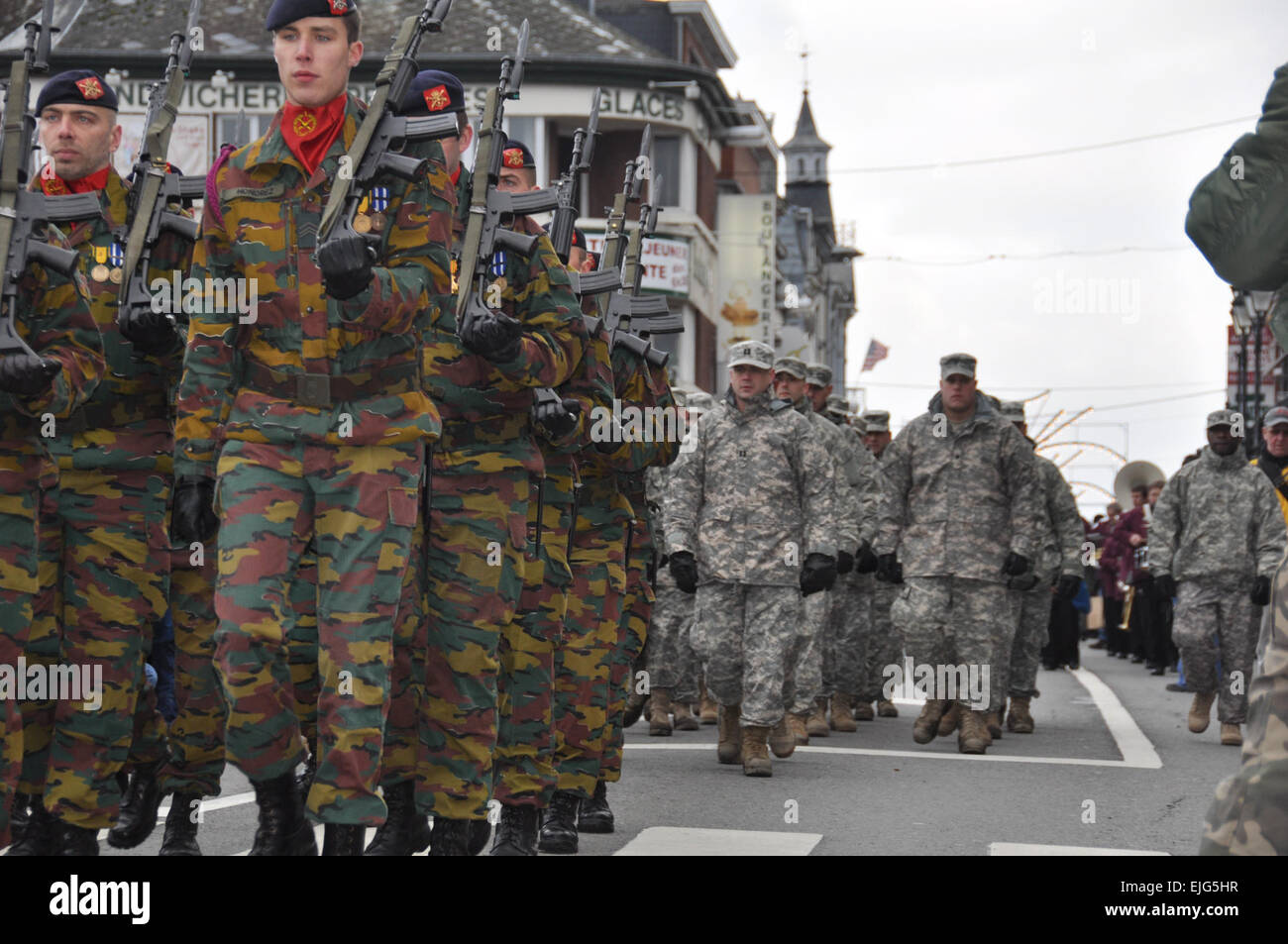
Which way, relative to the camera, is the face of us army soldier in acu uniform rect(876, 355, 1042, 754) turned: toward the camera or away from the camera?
toward the camera

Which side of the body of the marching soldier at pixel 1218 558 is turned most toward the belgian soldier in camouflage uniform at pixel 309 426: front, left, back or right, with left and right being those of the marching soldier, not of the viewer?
front

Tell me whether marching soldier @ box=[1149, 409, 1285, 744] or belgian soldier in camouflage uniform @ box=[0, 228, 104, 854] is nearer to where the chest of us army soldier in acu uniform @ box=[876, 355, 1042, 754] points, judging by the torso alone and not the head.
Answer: the belgian soldier in camouflage uniform

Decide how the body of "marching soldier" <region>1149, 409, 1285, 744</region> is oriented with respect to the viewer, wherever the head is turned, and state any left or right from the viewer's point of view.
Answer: facing the viewer

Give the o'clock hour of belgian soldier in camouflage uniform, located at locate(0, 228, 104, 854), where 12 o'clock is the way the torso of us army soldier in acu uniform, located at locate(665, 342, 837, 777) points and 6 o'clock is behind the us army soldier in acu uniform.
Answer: The belgian soldier in camouflage uniform is roughly at 1 o'clock from the us army soldier in acu uniform.

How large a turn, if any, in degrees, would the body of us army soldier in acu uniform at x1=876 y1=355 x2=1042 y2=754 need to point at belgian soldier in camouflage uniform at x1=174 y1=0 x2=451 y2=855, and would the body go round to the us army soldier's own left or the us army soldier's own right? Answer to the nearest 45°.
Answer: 0° — they already face them

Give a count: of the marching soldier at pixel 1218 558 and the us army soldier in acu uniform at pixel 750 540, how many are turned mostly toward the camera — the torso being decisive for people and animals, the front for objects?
2

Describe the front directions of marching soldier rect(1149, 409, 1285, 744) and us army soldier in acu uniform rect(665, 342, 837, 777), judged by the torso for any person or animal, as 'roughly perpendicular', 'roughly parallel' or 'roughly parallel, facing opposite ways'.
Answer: roughly parallel

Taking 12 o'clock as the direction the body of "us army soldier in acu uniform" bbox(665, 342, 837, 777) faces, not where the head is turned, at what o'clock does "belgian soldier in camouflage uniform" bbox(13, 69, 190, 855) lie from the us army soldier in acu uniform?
The belgian soldier in camouflage uniform is roughly at 1 o'clock from the us army soldier in acu uniform.

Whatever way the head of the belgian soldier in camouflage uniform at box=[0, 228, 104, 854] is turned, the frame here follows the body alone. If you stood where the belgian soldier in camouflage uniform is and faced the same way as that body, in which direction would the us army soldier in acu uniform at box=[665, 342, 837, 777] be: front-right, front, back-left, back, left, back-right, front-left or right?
back-left
